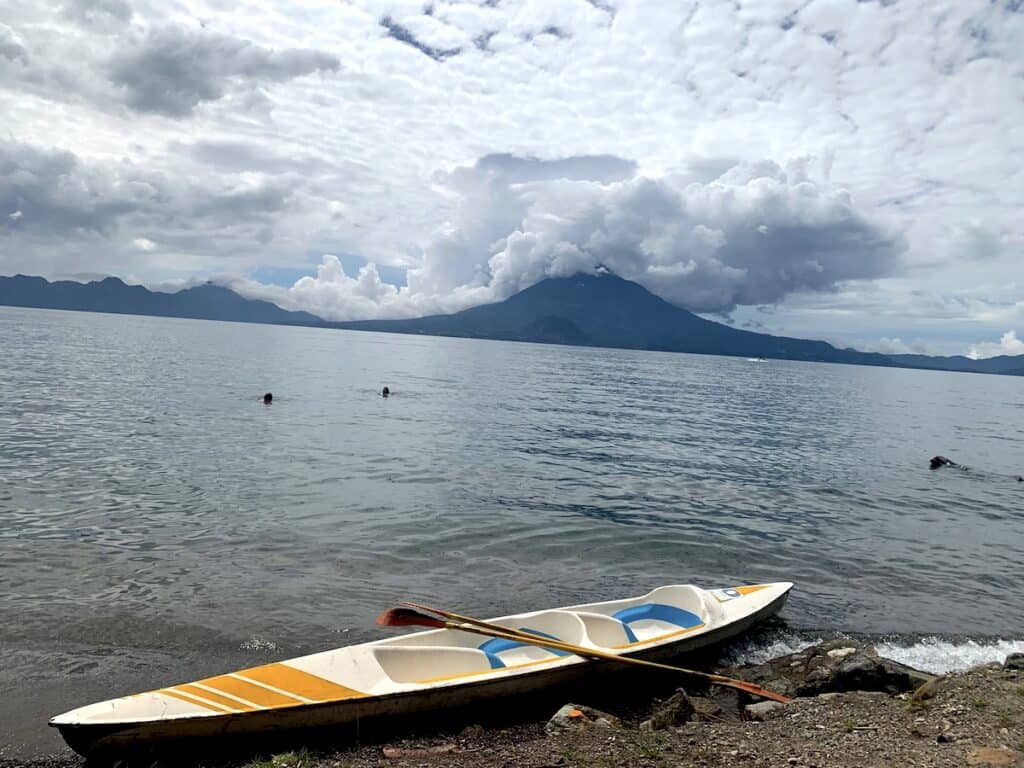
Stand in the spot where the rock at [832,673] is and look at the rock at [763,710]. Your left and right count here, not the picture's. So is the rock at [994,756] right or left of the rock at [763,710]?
left

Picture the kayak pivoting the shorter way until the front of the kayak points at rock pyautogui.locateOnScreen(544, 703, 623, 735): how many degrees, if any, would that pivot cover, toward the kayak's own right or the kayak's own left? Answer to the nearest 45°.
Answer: approximately 135° to the kayak's own left

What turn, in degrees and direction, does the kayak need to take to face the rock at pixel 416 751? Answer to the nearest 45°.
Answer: approximately 45° to its left

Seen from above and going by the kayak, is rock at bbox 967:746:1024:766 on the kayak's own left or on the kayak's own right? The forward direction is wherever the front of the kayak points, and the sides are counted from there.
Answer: on the kayak's own left

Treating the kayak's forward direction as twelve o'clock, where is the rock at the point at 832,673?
The rock is roughly at 7 o'clock from the kayak.

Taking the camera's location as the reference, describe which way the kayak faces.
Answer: facing the viewer and to the left of the viewer
